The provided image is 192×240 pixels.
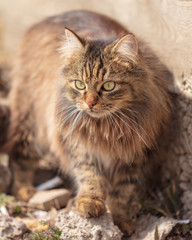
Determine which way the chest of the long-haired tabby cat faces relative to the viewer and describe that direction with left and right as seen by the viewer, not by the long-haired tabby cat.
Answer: facing the viewer and to the right of the viewer
